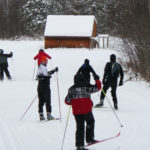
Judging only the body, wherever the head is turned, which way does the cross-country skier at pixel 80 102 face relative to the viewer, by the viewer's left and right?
facing away from the viewer and to the right of the viewer

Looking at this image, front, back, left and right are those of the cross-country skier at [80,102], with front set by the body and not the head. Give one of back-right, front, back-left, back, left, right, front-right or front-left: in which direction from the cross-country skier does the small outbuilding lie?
front-left

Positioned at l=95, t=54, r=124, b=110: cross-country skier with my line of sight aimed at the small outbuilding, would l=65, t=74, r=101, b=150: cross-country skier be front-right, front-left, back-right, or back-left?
back-left

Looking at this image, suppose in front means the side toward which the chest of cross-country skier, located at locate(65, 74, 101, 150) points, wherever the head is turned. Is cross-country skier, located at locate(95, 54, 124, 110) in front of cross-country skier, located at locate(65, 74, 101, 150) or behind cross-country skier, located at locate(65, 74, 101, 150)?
in front

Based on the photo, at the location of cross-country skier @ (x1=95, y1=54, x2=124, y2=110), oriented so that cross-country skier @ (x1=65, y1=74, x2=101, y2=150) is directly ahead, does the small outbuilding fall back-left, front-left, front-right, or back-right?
back-right
